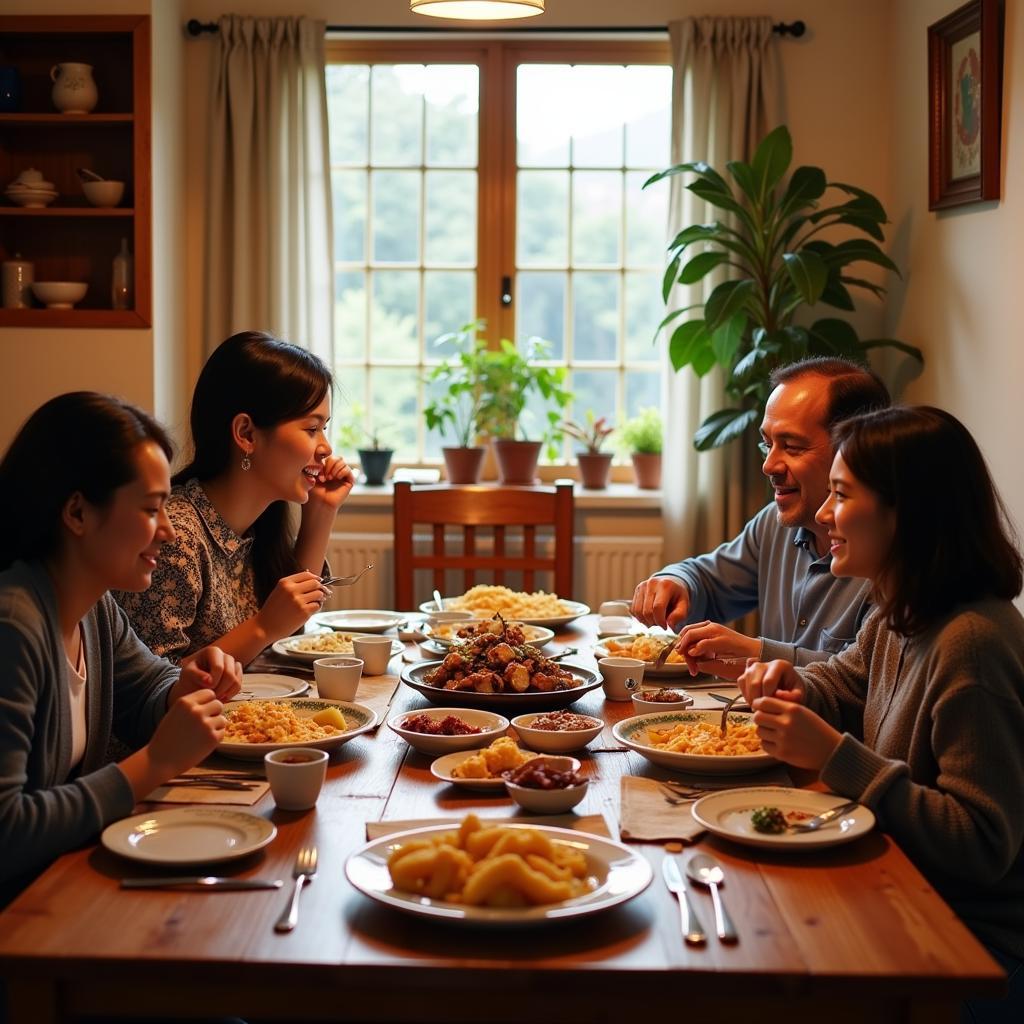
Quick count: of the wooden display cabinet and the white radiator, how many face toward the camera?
2

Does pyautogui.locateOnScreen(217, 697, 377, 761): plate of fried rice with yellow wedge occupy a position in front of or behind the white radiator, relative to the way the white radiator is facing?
in front

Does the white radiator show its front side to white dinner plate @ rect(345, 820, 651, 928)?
yes

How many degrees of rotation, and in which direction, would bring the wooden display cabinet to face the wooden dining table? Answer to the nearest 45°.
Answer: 0° — it already faces it

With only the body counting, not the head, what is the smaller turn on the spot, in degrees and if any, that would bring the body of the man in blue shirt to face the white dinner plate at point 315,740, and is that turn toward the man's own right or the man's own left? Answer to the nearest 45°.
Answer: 0° — they already face it

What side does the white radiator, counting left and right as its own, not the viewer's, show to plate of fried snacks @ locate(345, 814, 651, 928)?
front

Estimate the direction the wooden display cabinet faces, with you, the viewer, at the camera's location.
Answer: facing the viewer

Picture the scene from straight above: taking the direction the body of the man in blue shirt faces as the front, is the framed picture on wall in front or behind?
behind

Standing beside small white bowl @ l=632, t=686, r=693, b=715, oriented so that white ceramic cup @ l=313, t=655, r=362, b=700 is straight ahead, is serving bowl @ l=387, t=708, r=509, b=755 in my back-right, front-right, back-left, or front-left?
front-left

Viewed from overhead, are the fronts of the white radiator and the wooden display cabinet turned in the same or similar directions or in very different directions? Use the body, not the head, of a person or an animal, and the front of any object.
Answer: same or similar directions

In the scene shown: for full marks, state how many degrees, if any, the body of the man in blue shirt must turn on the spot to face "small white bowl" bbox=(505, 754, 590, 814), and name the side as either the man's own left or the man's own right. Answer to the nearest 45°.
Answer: approximately 45° to the man's own left

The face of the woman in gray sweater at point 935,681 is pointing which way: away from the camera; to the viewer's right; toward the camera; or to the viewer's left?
to the viewer's left

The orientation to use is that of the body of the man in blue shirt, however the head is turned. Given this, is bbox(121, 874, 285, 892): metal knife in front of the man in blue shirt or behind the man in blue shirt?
in front

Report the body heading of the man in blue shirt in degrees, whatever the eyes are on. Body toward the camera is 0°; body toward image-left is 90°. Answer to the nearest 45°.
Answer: approximately 45°

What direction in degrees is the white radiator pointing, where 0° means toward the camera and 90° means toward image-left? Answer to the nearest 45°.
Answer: approximately 0°

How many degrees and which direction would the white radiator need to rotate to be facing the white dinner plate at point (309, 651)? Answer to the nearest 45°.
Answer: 0° — it already faces it

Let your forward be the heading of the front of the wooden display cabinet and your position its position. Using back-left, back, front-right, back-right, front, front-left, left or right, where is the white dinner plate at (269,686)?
front

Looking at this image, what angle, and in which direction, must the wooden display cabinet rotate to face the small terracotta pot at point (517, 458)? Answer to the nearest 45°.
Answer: approximately 90° to its left
